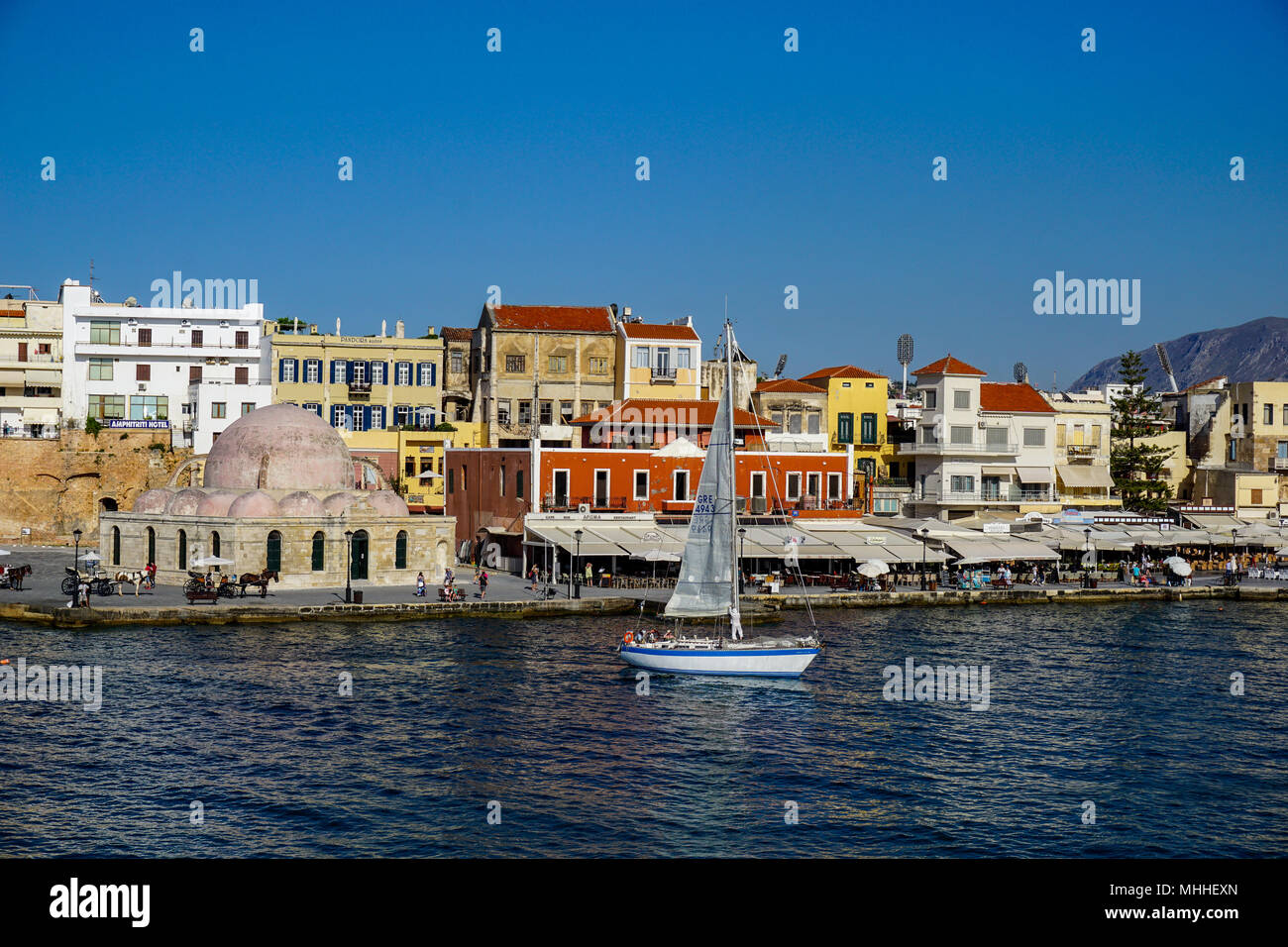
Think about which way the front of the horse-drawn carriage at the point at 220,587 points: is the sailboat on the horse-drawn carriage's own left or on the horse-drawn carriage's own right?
on the horse-drawn carriage's own right

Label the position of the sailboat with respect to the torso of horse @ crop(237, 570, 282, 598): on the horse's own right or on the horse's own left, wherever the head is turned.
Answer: on the horse's own right

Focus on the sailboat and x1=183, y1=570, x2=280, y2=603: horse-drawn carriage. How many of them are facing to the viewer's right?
2

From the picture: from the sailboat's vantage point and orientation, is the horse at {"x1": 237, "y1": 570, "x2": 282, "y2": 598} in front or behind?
behind

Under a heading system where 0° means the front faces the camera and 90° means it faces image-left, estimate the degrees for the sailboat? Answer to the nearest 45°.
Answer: approximately 270°

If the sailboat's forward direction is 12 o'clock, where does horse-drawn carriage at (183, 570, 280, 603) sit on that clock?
The horse-drawn carriage is roughly at 7 o'clock from the sailboat.

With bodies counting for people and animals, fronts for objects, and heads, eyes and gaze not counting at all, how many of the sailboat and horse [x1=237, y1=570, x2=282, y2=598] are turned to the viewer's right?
2

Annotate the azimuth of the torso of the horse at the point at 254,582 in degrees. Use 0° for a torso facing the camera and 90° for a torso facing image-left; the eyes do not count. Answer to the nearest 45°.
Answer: approximately 270°

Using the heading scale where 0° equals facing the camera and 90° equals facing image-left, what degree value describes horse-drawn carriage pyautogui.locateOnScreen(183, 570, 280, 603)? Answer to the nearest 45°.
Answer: approximately 270°
